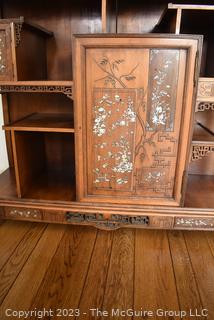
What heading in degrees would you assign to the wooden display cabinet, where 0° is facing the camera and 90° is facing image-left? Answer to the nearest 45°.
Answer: approximately 0°
